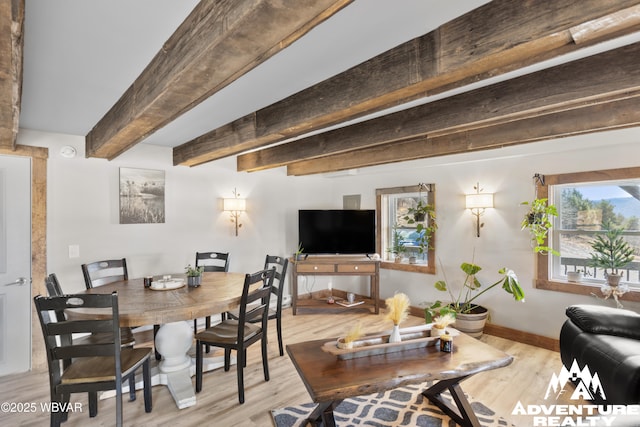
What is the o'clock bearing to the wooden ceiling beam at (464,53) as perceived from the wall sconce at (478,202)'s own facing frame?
The wooden ceiling beam is roughly at 12 o'clock from the wall sconce.

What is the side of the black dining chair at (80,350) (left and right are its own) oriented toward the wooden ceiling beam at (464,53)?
right

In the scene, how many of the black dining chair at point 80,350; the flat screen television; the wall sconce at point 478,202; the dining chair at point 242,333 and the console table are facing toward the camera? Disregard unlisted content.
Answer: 3

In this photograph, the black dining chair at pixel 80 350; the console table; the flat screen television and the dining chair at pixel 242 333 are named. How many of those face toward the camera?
2

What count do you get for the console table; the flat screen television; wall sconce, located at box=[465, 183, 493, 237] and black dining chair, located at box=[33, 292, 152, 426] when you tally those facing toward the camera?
3

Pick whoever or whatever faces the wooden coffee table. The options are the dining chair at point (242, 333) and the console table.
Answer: the console table

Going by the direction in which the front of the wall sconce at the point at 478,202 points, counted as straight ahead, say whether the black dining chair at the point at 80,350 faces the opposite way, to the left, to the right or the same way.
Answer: the opposite way

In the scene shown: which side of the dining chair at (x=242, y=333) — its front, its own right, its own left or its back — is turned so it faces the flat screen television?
right

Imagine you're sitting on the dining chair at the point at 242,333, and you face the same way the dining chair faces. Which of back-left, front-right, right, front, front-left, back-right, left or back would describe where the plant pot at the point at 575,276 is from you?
back-right

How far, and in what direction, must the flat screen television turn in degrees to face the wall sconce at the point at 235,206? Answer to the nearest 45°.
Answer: approximately 45° to its right

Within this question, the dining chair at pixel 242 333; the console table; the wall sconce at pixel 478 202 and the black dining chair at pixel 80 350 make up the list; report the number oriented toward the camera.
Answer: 2

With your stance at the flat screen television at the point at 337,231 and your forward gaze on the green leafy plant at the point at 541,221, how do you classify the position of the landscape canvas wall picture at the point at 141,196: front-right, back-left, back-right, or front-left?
back-right

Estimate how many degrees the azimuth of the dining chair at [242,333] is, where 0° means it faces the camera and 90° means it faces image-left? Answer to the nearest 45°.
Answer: approximately 135°

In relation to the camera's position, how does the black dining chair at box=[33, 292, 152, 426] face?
facing away from the viewer and to the right of the viewer
